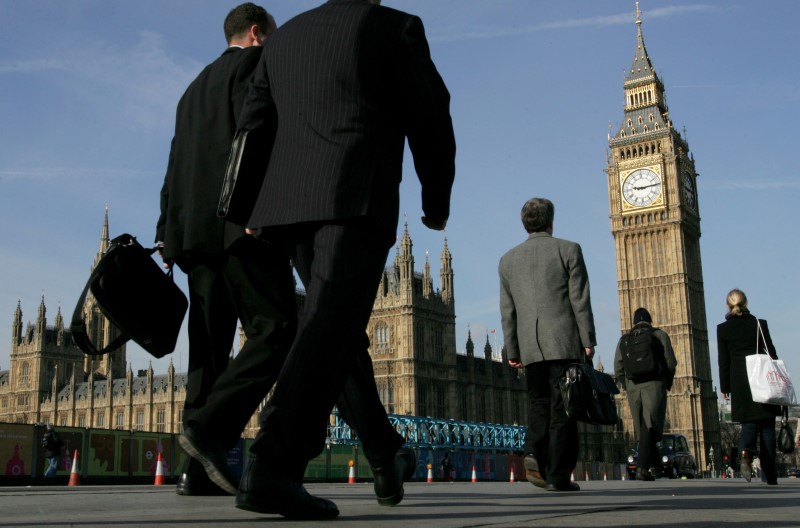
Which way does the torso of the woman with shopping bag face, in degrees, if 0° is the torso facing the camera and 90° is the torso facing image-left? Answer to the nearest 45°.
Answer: approximately 180°

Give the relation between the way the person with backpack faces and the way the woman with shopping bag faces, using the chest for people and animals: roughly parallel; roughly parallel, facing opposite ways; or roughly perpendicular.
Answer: roughly parallel

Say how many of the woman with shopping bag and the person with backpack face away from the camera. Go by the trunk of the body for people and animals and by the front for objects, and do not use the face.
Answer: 2

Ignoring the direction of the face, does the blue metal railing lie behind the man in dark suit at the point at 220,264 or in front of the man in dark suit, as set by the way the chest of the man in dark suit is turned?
in front

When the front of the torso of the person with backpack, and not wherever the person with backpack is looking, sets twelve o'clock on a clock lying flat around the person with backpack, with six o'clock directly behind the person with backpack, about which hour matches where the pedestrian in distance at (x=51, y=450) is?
The pedestrian in distance is roughly at 10 o'clock from the person with backpack.

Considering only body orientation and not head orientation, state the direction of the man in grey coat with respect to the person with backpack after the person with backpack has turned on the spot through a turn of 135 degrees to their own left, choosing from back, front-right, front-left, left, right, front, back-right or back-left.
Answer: front-left

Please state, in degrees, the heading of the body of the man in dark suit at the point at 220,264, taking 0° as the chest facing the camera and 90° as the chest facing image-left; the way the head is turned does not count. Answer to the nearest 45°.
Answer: approximately 225°

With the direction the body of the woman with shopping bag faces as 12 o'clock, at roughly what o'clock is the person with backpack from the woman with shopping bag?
The person with backpack is roughly at 10 o'clock from the woman with shopping bag.

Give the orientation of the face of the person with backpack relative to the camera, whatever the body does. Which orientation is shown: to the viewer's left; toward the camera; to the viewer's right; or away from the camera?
away from the camera

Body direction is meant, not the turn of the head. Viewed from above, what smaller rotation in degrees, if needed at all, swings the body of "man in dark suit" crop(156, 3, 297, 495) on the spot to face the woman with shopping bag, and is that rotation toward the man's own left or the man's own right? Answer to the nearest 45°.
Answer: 0° — they already face them

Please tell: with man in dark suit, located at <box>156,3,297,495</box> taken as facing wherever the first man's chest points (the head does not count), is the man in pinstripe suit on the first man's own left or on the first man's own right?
on the first man's own right

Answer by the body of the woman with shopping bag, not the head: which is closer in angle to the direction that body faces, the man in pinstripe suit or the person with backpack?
the person with backpack

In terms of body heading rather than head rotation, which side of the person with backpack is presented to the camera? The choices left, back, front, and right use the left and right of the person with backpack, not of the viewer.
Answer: back

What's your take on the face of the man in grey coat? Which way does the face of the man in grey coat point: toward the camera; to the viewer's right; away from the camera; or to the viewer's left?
away from the camera

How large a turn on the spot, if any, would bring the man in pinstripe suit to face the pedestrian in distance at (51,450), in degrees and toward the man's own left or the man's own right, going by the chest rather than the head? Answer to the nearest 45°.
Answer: approximately 45° to the man's own left
